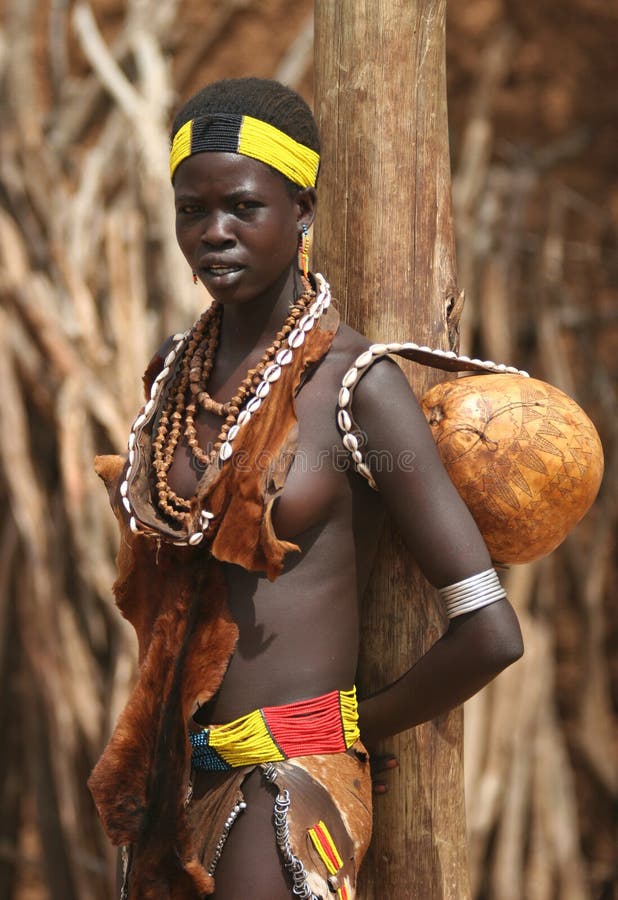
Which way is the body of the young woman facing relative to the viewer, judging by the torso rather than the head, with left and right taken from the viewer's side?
facing the viewer and to the left of the viewer
